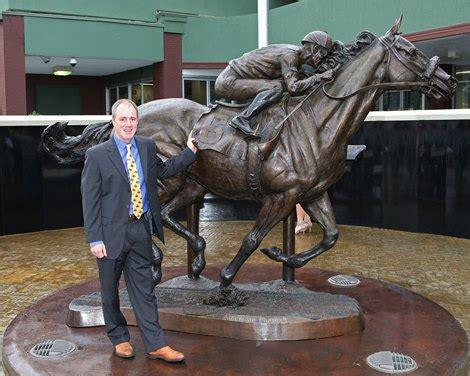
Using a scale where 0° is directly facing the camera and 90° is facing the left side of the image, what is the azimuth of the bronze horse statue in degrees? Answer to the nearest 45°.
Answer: approximately 270°

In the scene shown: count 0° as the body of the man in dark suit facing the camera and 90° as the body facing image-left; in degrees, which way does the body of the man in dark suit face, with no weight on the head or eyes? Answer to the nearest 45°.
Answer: approximately 315°
